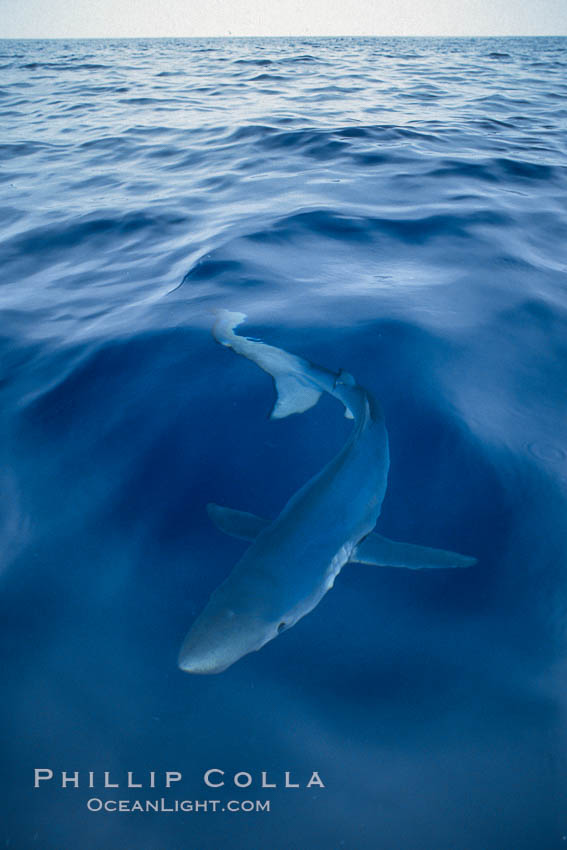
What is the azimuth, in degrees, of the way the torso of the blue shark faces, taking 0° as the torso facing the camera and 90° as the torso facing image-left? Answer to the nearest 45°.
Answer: approximately 45°
